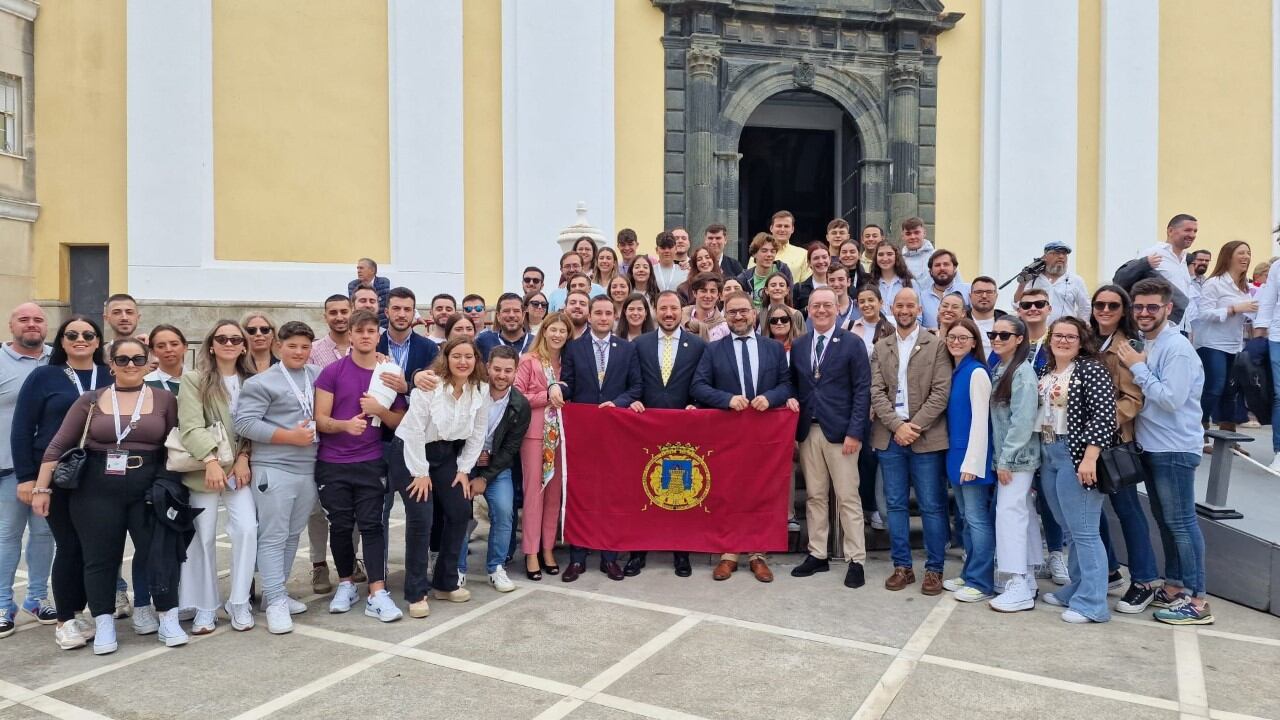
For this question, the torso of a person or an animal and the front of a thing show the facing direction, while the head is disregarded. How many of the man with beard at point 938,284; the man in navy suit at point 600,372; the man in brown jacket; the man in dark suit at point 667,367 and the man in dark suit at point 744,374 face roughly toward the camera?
5

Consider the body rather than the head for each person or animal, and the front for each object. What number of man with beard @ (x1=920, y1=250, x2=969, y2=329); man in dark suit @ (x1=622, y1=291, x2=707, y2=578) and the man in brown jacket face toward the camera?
3

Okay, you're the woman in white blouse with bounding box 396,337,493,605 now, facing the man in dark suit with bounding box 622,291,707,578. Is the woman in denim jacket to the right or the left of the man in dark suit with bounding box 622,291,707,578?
right

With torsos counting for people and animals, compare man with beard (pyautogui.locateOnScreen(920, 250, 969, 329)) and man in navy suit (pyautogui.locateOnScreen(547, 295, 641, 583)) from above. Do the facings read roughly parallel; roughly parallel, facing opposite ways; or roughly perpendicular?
roughly parallel

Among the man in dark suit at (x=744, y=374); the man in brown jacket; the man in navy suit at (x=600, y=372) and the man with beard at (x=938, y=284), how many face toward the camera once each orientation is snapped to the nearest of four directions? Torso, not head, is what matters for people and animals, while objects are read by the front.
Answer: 4

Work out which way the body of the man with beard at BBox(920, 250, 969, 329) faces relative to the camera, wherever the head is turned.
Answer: toward the camera

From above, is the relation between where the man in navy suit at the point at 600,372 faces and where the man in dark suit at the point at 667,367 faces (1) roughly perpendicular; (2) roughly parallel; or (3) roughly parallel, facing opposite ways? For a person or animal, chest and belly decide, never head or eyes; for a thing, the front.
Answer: roughly parallel

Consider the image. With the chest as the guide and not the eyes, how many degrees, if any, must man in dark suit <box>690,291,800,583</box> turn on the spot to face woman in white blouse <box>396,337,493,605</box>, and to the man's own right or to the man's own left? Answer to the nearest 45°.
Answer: approximately 45° to the man's own right

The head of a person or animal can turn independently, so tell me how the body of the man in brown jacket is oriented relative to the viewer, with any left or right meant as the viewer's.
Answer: facing the viewer

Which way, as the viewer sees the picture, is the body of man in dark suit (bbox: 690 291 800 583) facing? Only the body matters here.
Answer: toward the camera

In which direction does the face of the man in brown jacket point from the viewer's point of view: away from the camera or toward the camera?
toward the camera

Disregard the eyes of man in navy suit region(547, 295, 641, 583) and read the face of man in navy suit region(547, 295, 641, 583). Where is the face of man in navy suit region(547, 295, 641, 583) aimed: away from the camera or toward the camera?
toward the camera
